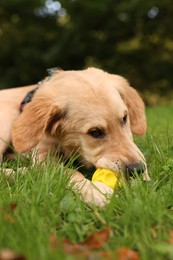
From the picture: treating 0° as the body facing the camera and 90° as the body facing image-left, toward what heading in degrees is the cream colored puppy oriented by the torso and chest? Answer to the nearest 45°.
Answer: approximately 315°

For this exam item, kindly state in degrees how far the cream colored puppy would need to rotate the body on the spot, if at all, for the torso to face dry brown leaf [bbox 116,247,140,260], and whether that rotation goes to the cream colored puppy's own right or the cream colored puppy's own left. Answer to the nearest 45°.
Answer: approximately 45° to the cream colored puppy's own right
